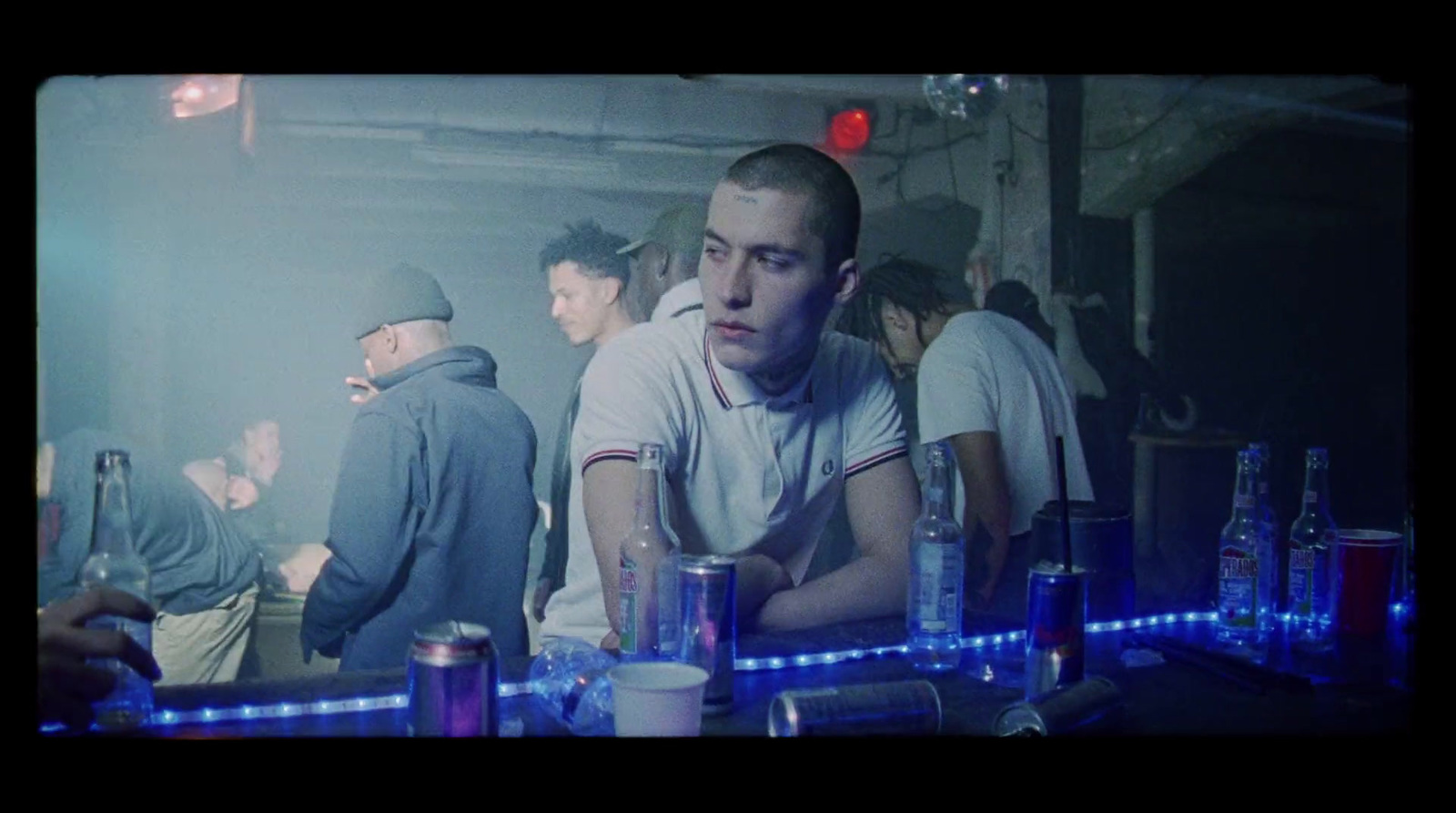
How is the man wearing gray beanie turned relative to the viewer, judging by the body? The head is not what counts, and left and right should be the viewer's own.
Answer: facing away from the viewer and to the left of the viewer

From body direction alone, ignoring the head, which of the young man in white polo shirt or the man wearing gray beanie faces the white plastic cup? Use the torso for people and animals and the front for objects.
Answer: the young man in white polo shirt

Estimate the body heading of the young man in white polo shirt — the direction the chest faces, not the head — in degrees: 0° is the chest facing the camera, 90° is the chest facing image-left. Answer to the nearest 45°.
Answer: approximately 0°

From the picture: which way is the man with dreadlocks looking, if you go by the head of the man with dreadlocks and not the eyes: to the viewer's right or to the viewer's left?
to the viewer's left

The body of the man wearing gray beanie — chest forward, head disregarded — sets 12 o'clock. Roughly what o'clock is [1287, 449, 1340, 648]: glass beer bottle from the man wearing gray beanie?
The glass beer bottle is roughly at 5 o'clock from the man wearing gray beanie.

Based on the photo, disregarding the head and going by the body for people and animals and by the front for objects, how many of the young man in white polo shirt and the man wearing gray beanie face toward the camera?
1

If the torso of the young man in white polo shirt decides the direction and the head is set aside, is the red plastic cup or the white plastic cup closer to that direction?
the white plastic cup

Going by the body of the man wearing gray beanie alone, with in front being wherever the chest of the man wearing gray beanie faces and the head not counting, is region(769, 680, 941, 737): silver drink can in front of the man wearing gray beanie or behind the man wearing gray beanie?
behind

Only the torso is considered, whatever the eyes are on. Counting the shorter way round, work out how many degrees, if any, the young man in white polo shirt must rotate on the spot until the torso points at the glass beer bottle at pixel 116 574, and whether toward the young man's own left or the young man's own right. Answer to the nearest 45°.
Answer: approximately 45° to the young man's own right

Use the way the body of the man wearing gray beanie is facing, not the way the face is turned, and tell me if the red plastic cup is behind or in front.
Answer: behind

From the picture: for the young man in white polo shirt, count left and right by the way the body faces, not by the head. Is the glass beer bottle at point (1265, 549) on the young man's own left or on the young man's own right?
on the young man's own left
